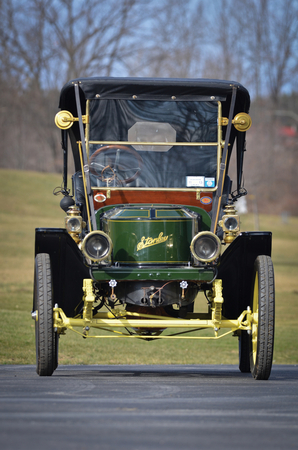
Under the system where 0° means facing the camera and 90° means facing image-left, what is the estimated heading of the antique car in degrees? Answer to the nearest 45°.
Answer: approximately 0°
